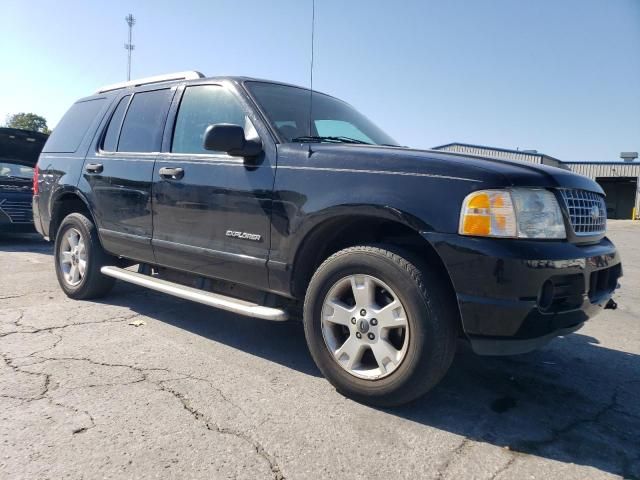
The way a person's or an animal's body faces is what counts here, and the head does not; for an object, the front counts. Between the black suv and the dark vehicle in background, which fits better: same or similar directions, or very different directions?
same or similar directions

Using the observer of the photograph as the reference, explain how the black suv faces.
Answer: facing the viewer and to the right of the viewer

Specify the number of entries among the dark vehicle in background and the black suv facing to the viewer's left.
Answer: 0

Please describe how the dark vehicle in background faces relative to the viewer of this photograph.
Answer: facing the viewer

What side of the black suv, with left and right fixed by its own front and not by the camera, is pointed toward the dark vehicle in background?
back

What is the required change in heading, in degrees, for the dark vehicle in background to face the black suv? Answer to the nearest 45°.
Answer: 0° — it already faces it
